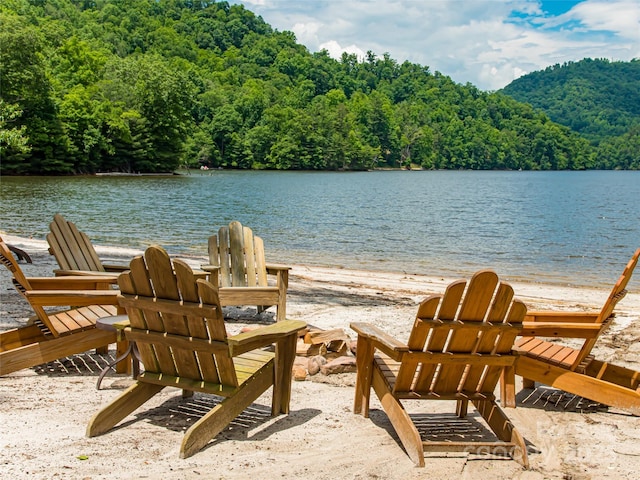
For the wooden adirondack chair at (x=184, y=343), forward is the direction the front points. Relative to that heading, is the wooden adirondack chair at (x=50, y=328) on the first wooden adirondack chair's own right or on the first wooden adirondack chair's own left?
on the first wooden adirondack chair's own left

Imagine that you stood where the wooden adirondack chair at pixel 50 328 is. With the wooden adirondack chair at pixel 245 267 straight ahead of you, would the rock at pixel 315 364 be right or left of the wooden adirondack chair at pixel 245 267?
right

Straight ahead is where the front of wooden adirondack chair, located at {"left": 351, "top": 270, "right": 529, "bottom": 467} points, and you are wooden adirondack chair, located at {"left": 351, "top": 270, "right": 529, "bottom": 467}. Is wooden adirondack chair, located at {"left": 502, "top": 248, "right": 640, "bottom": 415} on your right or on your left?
on your right

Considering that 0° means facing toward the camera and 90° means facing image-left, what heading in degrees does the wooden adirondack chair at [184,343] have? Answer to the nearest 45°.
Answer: approximately 225°

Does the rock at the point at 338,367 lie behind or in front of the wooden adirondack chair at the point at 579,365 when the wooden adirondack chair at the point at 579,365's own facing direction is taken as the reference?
in front

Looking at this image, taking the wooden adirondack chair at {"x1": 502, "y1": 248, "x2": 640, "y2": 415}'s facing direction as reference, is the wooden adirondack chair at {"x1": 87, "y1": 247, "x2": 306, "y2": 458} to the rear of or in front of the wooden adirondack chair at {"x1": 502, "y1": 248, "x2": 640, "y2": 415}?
in front

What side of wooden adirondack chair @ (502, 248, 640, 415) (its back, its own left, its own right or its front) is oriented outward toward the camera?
left

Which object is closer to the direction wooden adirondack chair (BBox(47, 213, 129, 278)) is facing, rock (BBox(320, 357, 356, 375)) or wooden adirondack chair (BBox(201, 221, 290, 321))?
the rock

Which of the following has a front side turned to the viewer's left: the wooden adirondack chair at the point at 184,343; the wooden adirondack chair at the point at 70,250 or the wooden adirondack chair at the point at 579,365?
the wooden adirondack chair at the point at 579,365

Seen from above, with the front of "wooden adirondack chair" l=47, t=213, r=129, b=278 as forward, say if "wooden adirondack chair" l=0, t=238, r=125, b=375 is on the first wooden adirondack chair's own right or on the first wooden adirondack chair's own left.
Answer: on the first wooden adirondack chair's own right

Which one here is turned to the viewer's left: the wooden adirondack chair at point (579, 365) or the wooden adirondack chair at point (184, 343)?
the wooden adirondack chair at point (579, 365)
